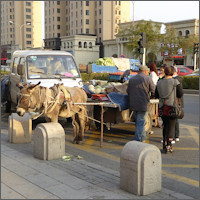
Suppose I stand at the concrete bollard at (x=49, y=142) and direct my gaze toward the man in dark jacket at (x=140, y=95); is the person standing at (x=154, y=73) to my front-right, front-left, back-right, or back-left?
front-left

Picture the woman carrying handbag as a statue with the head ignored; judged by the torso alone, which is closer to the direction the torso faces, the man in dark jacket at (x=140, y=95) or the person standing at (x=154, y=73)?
the person standing

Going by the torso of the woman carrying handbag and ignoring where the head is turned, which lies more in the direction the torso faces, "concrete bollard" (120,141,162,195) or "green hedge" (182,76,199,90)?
the green hedge

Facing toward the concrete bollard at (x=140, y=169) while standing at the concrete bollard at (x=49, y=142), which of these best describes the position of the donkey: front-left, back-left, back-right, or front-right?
back-left

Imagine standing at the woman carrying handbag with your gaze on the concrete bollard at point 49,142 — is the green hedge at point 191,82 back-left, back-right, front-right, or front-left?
back-right

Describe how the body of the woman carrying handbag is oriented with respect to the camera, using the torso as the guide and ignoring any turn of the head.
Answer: away from the camera

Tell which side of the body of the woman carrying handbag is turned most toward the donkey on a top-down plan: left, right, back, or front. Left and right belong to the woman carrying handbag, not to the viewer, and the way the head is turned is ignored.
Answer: left

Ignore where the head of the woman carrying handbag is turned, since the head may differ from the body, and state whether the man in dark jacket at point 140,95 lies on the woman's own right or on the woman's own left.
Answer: on the woman's own left

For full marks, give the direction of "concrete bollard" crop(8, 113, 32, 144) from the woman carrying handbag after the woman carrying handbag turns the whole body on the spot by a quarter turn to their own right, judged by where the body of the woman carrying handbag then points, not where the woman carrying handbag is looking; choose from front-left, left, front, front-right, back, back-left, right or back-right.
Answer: back

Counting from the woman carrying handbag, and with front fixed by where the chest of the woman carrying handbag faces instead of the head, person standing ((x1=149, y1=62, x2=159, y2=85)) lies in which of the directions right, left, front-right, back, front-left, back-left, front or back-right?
front

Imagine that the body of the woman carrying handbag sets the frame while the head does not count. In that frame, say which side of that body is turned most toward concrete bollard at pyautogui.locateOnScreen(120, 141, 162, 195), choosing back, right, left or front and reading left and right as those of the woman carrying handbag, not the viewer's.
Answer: back

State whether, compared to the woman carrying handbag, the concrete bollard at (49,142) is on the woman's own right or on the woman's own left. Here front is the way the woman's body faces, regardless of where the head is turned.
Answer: on the woman's own left

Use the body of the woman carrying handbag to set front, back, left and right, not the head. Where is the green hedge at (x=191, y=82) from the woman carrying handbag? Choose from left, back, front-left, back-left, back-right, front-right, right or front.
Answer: front
